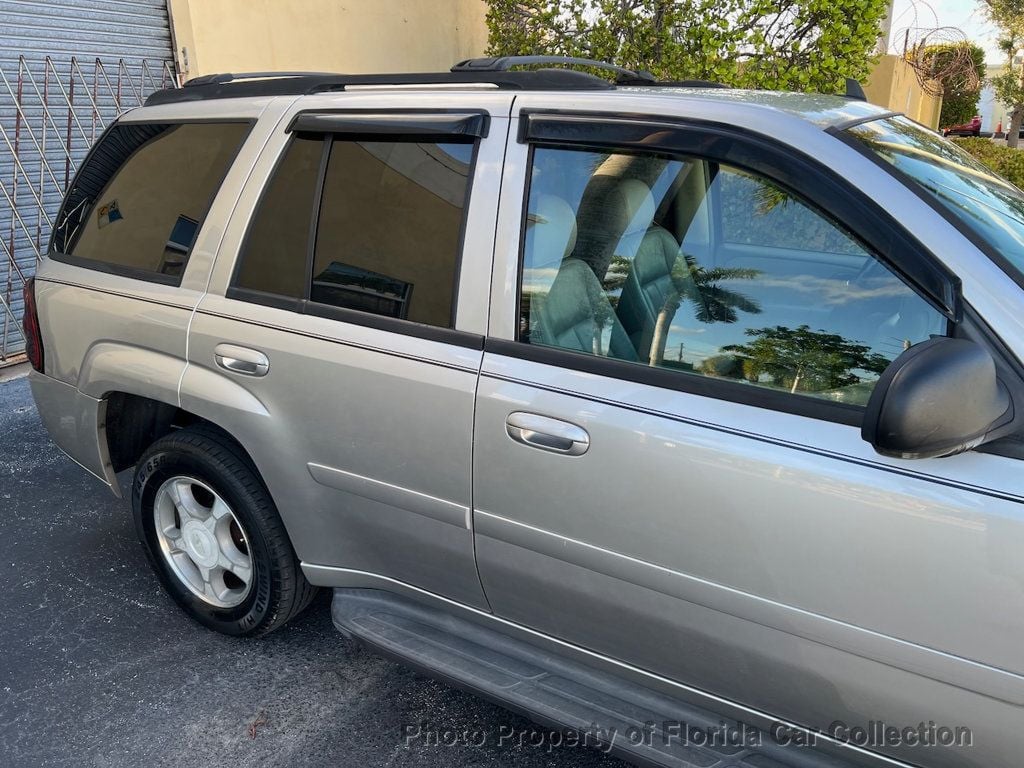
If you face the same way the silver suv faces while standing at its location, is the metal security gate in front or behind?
behind

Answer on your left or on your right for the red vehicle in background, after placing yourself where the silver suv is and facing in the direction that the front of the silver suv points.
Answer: on your left

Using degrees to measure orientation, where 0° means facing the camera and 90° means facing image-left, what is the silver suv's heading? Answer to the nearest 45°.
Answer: approximately 315°
